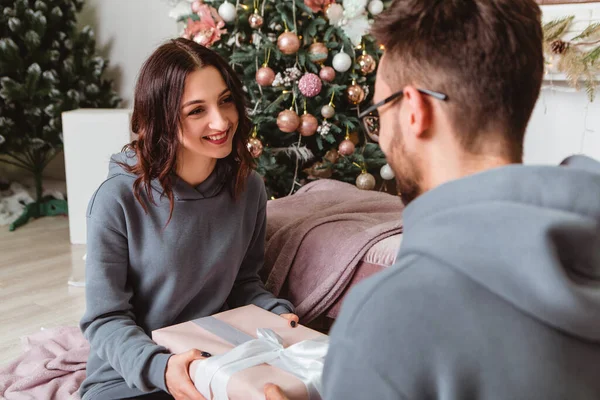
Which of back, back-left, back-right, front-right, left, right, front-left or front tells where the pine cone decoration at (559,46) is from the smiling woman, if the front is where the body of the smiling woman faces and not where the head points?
left

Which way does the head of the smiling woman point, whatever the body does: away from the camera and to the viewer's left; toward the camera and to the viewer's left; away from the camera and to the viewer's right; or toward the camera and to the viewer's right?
toward the camera and to the viewer's right

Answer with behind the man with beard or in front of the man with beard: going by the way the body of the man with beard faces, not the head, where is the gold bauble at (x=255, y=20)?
in front

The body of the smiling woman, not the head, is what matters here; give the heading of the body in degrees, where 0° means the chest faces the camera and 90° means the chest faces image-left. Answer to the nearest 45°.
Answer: approximately 315°

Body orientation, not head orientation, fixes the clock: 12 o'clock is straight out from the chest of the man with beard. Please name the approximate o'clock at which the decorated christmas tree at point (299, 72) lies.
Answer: The decorated christmas tree is roughly at 1 o'clock from the man with beard.

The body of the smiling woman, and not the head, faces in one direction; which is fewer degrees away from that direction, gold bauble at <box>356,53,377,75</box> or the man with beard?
the man with beard

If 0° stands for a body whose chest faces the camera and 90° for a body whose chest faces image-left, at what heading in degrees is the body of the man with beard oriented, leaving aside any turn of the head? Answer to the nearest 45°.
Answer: approximately 135°

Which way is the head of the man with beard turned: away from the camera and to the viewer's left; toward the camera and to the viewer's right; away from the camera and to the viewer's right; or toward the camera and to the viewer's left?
away from the camera and to the viewer's left

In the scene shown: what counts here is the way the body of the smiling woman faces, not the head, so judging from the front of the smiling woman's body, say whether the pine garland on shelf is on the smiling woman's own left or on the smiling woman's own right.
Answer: on the smiling woman's own left

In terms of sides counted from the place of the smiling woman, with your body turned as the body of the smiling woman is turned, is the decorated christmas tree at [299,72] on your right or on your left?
on your left

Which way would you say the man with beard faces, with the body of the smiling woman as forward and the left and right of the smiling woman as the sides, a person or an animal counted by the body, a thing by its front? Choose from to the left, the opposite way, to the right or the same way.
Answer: the opposite way

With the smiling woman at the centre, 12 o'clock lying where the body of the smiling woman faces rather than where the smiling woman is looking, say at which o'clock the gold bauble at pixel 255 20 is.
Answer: The gold bauble is roughly at 8 o'clock from the smiling woman.

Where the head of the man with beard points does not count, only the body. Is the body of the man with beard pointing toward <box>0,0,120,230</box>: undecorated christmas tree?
yes

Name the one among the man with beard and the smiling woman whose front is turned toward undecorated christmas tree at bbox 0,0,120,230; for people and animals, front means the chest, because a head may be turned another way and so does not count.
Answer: the man with beard

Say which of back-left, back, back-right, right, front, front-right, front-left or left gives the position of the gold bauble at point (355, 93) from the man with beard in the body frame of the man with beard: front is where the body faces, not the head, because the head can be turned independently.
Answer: front-right

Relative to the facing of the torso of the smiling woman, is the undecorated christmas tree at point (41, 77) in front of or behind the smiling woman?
behind

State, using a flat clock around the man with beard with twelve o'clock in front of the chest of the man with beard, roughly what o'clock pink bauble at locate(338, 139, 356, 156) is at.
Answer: The pink bauble is roughly at 1 o'clock from the man with beard.
